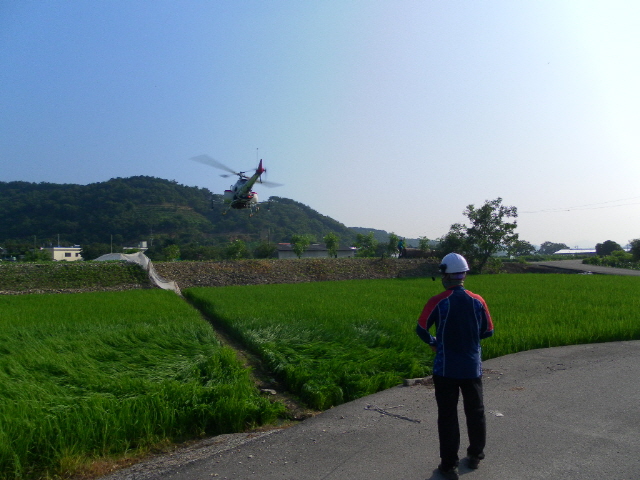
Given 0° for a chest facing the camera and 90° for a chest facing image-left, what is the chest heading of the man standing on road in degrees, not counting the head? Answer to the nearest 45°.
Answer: approximately 180°

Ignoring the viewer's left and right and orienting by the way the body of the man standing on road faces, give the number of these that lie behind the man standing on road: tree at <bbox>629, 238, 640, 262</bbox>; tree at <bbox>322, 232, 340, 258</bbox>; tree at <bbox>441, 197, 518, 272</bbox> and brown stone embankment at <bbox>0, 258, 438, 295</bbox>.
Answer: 0

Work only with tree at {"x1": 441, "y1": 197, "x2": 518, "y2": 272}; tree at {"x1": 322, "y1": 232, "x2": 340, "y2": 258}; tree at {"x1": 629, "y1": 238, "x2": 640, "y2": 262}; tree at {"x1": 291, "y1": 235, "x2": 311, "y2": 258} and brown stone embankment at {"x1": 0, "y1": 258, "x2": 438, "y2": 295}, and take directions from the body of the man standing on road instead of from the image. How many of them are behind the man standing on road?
0

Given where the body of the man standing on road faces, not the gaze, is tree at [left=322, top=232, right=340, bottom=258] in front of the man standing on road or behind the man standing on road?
in front

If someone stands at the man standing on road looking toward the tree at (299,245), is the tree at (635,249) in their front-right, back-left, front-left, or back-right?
front-right

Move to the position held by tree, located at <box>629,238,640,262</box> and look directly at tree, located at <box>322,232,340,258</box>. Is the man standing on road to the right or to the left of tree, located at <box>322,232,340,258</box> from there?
left

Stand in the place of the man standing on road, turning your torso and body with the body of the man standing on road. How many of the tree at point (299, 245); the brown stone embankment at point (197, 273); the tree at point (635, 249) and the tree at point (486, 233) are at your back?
0

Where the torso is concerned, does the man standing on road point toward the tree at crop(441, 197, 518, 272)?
yes

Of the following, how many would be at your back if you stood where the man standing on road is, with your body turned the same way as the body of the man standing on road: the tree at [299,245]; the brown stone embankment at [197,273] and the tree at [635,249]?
0

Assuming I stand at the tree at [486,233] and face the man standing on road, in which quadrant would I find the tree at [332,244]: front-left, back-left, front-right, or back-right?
back-right

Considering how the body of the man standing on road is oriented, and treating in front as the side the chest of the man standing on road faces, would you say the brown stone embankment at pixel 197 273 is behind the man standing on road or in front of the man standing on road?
in front

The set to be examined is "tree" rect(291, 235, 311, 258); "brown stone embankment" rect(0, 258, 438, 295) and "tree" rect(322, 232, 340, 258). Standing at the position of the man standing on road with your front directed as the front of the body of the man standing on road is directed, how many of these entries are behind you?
0

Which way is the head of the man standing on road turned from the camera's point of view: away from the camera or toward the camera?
away from the camera

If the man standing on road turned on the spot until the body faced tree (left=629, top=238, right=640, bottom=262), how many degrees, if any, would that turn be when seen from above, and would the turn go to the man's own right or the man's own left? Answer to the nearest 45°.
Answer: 0° — they already face it

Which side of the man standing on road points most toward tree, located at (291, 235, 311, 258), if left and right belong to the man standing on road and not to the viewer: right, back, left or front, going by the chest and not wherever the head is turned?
front

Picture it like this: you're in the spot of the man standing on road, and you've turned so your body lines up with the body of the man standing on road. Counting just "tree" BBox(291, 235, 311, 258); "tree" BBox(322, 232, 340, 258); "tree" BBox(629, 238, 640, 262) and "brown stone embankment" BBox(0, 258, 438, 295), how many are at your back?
0

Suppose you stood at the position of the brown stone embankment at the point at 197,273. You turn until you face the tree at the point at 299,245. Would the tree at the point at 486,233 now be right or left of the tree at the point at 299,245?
right
